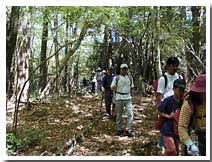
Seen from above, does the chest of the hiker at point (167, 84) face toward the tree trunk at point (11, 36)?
no

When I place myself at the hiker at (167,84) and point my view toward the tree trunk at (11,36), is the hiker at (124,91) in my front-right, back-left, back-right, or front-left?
front-right
